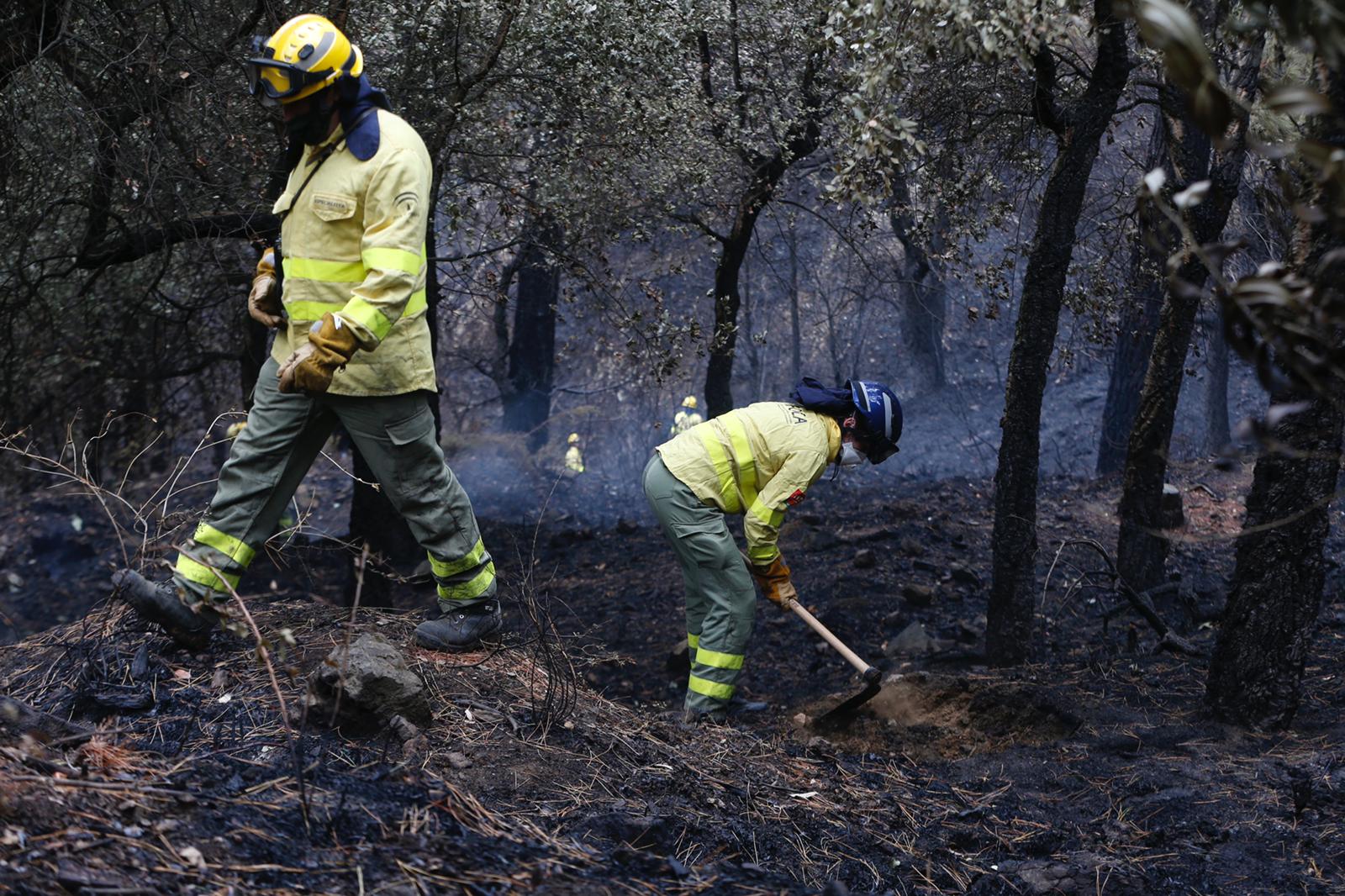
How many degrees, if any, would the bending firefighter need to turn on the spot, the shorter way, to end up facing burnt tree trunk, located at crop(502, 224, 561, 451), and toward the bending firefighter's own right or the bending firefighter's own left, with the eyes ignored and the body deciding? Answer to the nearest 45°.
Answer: approximately 90° to the bending firefighter's own left

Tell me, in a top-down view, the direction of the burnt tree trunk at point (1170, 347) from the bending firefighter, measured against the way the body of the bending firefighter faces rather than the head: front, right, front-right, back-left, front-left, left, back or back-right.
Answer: front-left

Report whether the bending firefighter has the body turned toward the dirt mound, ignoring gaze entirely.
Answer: yes

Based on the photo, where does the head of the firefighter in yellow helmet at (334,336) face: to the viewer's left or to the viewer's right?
to the viewer's left

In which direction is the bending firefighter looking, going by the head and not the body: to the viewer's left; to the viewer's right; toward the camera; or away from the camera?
to the viewer's right

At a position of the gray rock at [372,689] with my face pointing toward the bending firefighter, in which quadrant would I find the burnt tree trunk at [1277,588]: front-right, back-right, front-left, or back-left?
front-right

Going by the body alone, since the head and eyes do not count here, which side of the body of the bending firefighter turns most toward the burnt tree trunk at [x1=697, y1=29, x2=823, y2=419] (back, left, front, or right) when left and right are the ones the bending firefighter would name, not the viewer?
left

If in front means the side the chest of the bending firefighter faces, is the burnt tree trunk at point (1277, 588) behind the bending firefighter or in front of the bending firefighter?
in front

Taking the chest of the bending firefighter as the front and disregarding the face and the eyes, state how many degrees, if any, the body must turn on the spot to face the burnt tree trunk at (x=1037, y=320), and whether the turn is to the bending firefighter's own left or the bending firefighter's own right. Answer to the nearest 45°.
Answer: approximately 45° to the bending firefighter's own left

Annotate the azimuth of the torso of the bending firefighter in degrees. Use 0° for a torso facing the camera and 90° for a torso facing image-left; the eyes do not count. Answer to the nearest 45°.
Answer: approximately 270°

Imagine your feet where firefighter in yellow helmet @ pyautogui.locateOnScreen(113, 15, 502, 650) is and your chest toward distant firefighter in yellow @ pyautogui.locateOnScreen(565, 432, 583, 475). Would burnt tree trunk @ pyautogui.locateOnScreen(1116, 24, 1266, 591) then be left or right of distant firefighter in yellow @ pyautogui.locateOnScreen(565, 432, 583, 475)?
right

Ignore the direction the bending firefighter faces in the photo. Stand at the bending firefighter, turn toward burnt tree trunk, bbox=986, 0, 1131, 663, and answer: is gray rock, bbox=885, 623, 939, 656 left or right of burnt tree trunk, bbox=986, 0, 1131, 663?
left

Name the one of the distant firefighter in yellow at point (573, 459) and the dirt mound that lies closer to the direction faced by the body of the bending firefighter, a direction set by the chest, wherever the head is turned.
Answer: the dirt mound

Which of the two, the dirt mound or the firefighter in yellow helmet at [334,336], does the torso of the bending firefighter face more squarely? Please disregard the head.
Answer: the dirt mound
